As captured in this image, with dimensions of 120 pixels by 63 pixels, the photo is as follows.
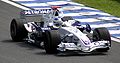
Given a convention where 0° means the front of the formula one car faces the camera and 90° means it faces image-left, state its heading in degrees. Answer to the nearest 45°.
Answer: approximately 315°
